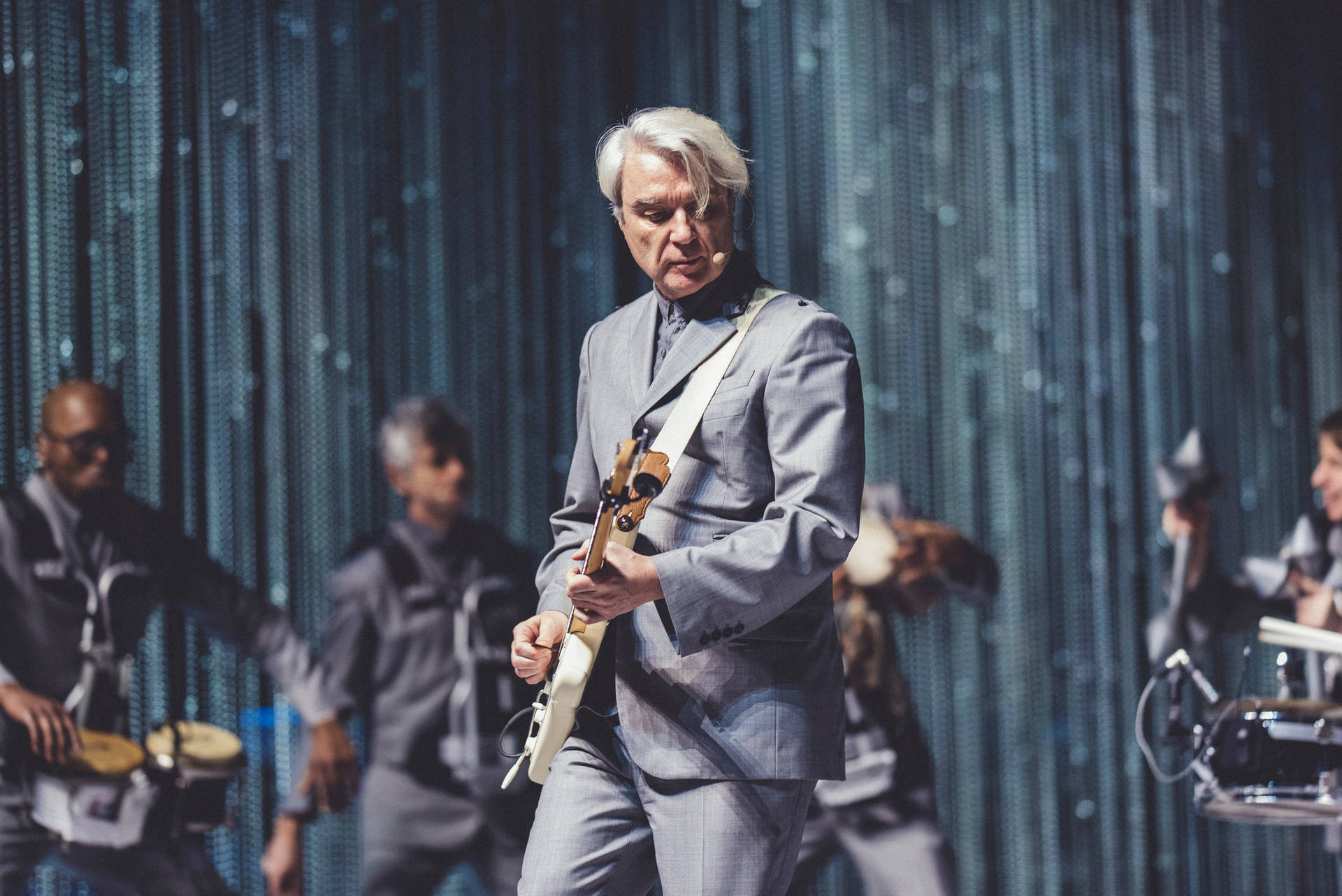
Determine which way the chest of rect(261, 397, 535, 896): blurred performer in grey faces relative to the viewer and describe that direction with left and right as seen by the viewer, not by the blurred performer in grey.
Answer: facing the viewer and to the right of the viewer

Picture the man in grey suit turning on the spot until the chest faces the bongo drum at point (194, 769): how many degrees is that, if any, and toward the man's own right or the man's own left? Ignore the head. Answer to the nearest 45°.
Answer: approximately 90° to the man's own right

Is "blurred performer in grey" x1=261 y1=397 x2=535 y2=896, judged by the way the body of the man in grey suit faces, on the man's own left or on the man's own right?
on the man's own right

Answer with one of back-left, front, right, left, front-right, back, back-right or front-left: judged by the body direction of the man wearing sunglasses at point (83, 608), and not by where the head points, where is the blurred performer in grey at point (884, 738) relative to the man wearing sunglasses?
front-left

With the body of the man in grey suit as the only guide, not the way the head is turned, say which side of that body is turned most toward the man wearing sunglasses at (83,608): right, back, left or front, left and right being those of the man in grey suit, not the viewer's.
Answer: right

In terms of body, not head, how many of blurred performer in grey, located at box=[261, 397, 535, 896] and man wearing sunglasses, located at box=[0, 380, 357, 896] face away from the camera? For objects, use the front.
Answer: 0

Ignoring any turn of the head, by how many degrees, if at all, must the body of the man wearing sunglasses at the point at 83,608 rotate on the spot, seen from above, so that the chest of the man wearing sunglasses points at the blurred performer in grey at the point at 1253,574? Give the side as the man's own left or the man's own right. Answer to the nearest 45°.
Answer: approximately 45° to the man's own left

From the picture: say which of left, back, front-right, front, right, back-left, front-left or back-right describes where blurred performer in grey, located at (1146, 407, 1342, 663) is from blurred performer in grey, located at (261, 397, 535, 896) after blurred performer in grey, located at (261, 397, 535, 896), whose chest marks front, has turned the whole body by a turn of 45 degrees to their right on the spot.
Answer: left

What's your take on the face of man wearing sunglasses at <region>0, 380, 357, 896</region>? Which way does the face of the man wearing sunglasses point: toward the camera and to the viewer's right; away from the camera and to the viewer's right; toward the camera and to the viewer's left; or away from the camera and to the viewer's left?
toward the camera and to the viewer's right
